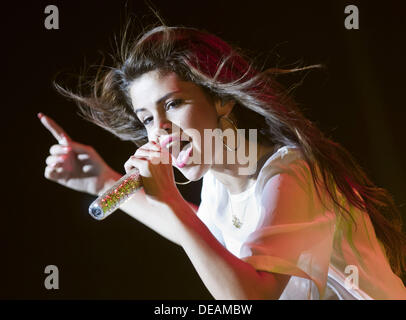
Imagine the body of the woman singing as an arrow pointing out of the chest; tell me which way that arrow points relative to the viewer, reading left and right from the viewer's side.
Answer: facing the viewer and to the left of the viewer

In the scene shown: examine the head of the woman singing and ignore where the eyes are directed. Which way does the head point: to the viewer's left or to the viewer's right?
to the viewer's left
